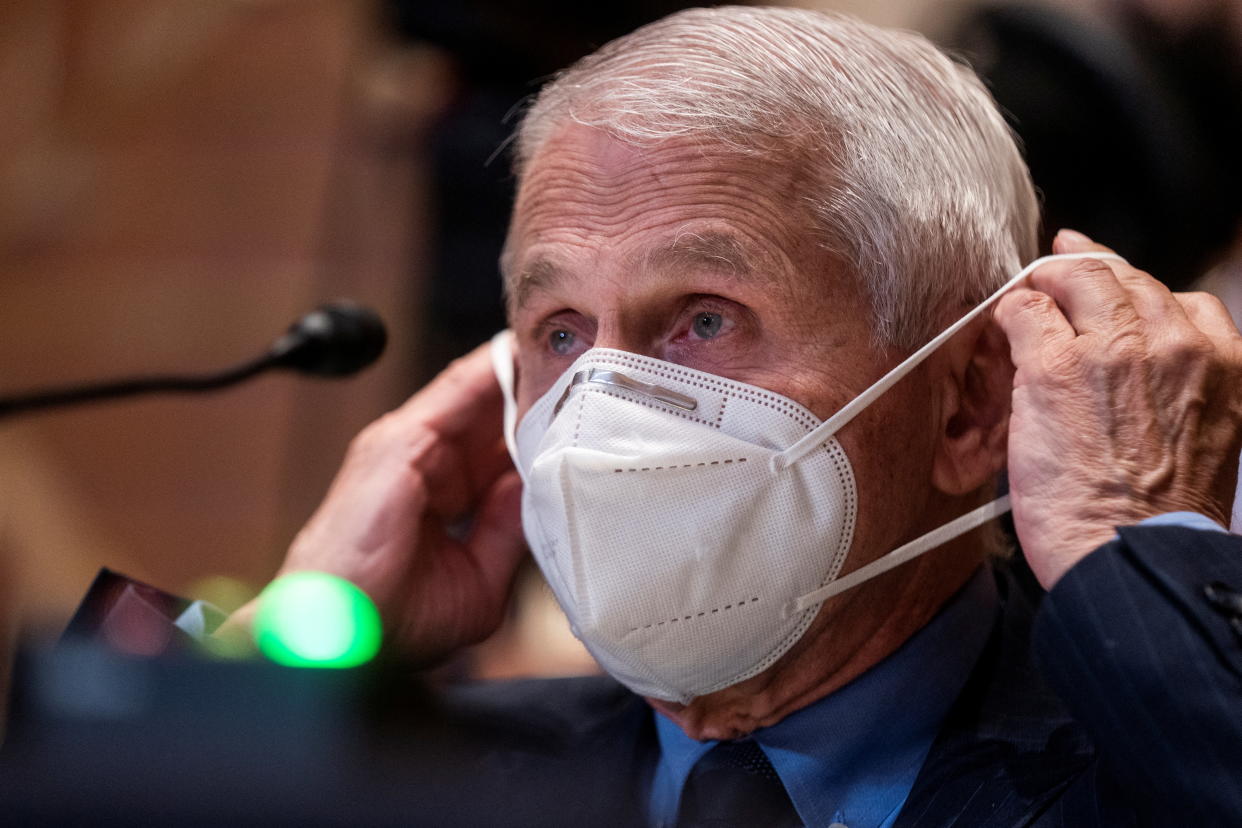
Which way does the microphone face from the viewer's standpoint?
to the viewer's right

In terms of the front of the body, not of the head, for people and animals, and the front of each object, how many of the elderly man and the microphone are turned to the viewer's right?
1

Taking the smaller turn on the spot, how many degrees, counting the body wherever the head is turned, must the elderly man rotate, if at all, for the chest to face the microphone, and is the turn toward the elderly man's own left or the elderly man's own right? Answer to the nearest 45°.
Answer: approximately 90° to the elderly man's own right

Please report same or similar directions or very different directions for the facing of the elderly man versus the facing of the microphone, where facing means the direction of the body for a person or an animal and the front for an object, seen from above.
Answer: very different directions

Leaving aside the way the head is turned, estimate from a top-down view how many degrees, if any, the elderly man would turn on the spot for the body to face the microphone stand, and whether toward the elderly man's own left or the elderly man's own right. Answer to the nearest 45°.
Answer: approximately 45° to the elderly man's own right
